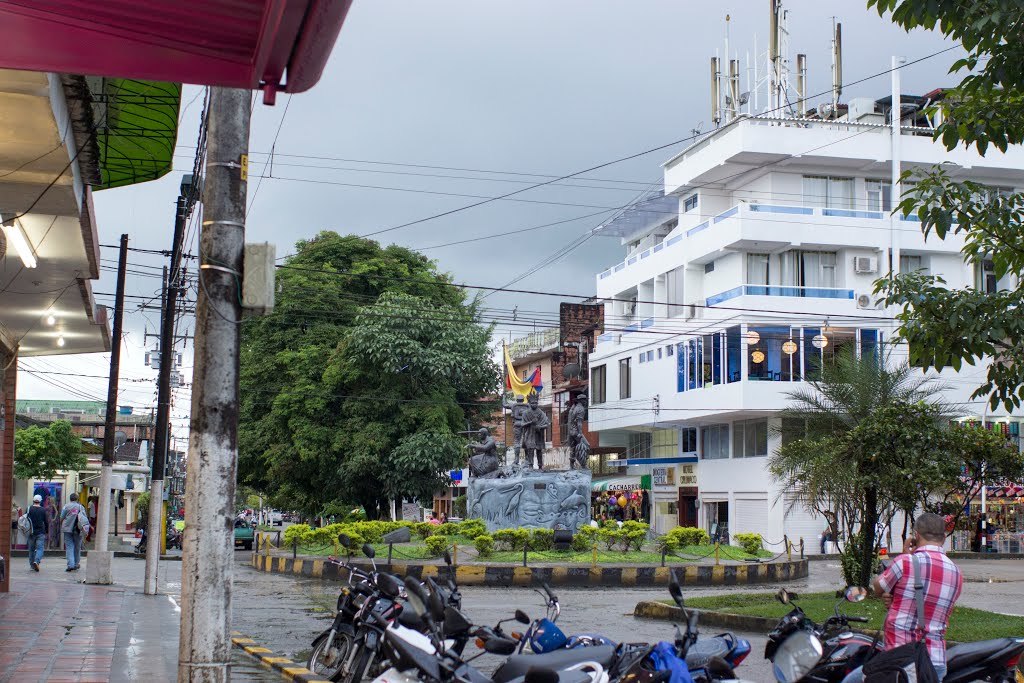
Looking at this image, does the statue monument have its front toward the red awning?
yes

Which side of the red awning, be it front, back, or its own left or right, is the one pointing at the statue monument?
left

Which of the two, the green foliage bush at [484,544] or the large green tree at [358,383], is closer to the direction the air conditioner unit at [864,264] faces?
the green foliage bush

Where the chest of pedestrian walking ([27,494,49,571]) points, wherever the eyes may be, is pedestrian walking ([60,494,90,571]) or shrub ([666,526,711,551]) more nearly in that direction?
the pedestrian walking

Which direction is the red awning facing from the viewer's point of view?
to the viewer's right

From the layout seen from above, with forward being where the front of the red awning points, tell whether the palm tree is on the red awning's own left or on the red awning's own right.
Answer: on the red awning's own left

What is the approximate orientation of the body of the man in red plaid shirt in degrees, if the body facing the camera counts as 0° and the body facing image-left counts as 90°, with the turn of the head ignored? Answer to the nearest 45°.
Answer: approximately 135°

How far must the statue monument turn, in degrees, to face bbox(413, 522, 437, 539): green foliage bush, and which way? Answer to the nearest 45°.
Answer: approximately 90° to its right

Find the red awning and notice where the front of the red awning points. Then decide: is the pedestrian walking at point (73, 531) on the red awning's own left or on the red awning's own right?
on the red awning's own left
